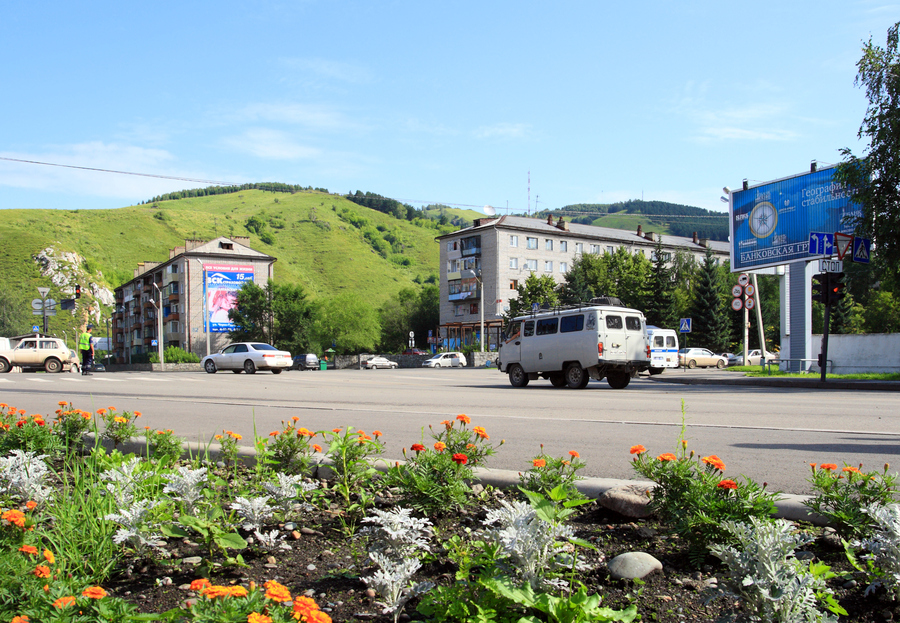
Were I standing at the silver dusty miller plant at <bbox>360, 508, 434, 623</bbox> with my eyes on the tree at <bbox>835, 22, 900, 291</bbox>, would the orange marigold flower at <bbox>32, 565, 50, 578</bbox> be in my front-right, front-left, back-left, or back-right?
back-left

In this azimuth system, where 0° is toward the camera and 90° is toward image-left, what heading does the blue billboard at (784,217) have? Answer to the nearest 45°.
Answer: approximately 45°

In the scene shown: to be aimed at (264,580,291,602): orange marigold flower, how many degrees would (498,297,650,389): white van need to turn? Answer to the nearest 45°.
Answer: approximately 135° to its left

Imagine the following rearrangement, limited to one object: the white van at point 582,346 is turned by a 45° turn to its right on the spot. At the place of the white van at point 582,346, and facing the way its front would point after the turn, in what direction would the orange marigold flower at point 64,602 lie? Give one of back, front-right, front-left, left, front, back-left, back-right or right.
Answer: back

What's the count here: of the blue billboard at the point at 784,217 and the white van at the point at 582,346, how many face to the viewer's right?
0

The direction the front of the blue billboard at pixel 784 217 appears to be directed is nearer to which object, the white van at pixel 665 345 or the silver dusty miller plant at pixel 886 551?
the silver dusty miller plant

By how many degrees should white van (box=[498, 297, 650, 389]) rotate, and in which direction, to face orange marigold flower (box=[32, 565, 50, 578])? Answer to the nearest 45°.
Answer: approximately 135° to its left

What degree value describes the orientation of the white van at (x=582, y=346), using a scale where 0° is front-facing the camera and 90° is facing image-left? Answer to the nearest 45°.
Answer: approximately 135°

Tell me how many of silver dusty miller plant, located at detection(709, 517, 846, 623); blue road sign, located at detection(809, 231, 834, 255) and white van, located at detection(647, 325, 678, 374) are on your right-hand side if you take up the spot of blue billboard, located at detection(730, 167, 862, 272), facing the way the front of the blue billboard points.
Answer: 1

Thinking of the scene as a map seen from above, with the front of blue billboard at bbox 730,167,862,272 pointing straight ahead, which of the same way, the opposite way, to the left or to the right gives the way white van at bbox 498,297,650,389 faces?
to the right
